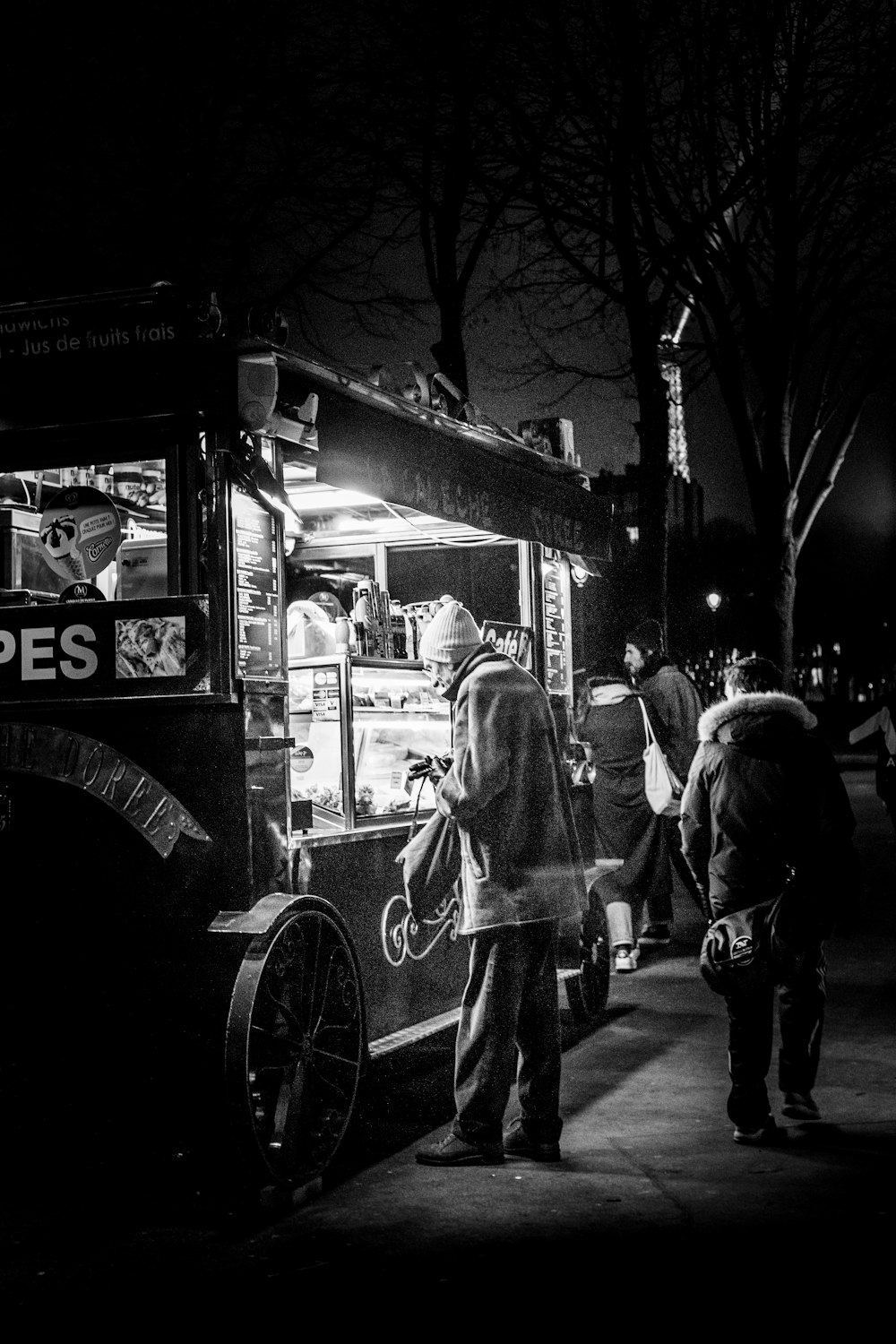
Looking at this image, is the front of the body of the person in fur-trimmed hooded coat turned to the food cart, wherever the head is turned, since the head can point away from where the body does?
no

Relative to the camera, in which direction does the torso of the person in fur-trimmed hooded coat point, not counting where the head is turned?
away from the camera

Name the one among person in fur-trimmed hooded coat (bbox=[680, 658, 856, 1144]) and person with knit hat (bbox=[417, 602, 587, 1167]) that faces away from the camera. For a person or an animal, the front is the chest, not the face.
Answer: the person in fur-trimmed hooded coat

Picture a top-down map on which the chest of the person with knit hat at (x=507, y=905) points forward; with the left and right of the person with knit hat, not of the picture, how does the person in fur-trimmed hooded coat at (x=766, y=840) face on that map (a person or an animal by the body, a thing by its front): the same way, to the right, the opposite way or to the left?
to the right

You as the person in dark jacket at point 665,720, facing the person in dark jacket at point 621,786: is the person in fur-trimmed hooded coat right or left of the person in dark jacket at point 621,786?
left

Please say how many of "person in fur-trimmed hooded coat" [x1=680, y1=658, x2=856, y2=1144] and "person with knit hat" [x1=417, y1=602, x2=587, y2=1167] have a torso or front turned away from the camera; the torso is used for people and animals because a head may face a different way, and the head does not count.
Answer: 1

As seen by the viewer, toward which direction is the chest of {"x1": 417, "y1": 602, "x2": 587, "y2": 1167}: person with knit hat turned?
to the viewer's left

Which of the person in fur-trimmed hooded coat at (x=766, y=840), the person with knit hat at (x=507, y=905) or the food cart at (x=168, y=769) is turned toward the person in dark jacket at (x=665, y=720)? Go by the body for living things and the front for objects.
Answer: the person in fur-trimmed hooded coat

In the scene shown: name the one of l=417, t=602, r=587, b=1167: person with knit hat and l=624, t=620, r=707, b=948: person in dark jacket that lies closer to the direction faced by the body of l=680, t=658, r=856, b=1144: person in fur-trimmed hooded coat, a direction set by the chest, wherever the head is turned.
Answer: the person in dark jacket

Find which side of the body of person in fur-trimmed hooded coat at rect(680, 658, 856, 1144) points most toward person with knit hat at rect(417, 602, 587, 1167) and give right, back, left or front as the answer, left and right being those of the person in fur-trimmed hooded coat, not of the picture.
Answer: left

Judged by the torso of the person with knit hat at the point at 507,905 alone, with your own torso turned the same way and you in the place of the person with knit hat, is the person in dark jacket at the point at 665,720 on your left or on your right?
on your right

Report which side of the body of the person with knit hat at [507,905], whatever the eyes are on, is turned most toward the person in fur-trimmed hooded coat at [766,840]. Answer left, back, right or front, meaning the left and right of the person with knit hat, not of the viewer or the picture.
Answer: back

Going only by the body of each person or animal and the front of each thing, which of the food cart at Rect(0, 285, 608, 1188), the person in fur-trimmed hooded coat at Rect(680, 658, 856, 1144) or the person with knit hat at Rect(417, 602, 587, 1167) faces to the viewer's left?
the person with knit hat

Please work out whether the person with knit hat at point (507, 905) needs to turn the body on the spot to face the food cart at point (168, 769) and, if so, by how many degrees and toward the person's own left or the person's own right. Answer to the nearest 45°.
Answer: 0° — they already face it

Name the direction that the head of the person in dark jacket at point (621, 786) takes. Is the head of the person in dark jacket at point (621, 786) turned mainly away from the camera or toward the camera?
away from the camera
